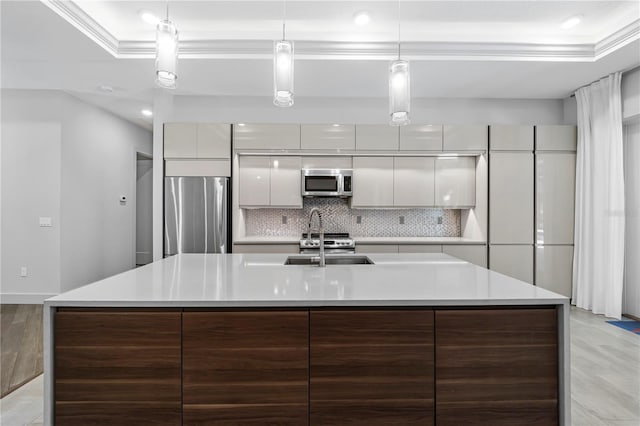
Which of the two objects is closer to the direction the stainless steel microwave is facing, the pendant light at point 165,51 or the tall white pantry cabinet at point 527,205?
the pendant light

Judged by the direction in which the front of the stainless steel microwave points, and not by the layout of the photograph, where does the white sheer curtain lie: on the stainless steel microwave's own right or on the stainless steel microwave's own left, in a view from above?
on the stainless steel microwave's own left

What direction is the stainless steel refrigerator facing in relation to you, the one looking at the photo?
facing the viewer

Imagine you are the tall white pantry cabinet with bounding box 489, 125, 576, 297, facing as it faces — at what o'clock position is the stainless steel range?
The stainless steel range is roughly at 2 o'clock from the tall white pantry cabinet.

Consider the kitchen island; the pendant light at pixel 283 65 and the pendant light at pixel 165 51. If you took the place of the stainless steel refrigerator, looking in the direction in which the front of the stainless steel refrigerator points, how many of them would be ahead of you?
3

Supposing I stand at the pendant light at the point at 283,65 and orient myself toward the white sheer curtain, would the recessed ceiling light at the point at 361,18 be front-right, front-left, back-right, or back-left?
front-left

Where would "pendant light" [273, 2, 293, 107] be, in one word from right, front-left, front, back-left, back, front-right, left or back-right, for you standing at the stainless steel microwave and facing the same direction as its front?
front

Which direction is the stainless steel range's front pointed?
toward the camera

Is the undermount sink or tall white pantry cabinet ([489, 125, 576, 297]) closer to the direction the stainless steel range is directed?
the undermount sink

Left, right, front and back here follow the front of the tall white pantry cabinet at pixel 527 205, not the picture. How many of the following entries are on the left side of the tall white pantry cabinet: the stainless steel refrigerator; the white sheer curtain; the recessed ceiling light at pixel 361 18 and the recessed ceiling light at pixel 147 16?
1

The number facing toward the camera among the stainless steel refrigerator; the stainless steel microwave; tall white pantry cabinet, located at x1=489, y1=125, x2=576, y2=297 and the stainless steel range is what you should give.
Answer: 4

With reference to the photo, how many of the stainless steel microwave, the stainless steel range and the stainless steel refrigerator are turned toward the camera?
3

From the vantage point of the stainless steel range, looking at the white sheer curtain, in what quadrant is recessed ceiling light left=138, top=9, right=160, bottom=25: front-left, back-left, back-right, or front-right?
back-right

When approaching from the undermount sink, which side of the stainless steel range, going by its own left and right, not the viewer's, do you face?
front

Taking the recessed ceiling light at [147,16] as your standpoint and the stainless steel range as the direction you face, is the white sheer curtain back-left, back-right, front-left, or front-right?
front-right

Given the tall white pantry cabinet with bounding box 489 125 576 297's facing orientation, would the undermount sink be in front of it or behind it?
in front

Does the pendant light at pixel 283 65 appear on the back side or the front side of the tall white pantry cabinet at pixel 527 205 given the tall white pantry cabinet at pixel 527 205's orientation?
on the front side
